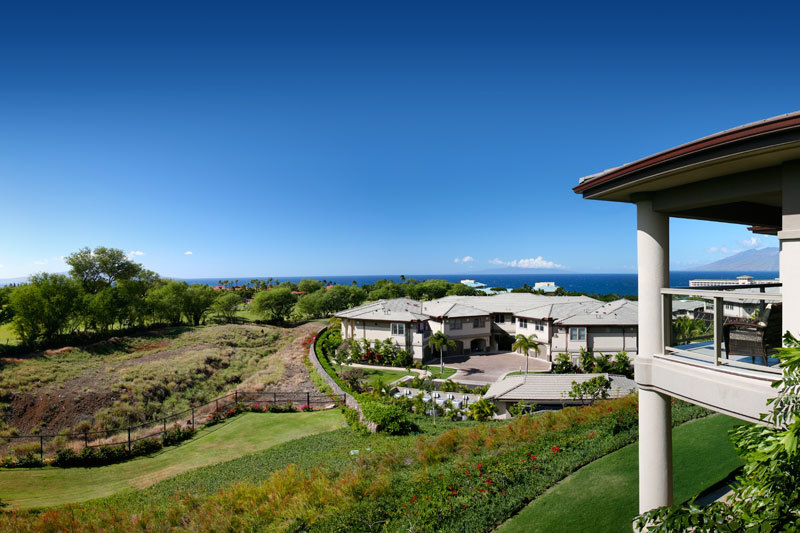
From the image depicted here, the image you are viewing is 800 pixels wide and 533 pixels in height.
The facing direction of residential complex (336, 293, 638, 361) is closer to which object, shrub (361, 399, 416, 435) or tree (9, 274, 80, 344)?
the shrub

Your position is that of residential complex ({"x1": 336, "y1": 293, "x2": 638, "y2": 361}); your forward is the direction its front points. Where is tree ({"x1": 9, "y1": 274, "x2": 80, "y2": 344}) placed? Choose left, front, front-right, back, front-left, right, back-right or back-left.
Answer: right

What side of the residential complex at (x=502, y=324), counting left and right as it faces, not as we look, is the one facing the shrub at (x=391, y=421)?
front

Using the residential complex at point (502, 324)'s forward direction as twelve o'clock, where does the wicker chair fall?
The wicker chair is roughly at 12 o'clock from the residential complex.

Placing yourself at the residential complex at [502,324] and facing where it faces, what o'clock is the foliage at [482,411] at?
The foliage is roughly at 12 o'clock from the residential complex.

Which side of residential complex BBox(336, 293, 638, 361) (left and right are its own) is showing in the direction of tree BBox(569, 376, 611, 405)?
front

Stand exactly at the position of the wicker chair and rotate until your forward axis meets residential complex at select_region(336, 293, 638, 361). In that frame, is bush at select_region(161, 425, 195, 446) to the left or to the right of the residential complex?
left

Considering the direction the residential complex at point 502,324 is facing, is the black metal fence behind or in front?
in front

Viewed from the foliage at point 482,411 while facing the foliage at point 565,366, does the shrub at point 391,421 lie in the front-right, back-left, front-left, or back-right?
back-left

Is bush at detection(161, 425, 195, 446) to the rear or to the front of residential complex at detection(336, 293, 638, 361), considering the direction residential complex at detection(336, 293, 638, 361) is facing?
to the front

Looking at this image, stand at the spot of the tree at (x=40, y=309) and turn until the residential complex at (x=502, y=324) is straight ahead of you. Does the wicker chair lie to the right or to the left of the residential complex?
right
